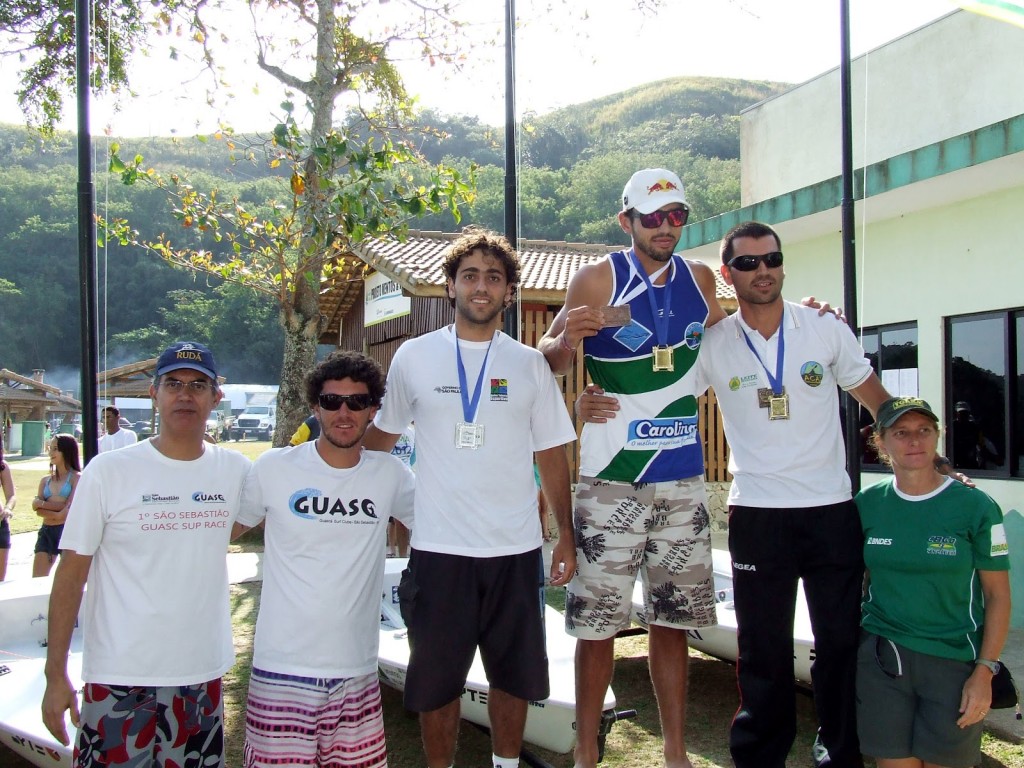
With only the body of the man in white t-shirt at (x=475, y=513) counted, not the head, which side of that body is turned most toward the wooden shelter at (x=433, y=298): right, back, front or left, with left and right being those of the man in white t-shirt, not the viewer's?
back

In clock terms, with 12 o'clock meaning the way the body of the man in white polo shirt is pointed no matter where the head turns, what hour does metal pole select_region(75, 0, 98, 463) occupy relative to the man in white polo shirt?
The metal pole is roughly at 3 o'clock from the man in white polo shirt.

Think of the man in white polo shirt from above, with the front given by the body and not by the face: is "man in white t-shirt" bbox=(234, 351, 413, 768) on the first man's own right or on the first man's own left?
on the first man's own right

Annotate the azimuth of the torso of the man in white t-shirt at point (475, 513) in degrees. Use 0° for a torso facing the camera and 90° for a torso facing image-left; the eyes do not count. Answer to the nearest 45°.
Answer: approximately 0°

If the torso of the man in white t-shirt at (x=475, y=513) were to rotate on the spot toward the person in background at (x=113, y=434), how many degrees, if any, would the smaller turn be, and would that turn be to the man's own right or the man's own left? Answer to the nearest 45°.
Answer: approximately 135° to the man's own right

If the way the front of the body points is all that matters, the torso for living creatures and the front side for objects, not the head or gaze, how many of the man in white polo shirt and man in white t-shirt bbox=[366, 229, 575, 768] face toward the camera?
2
